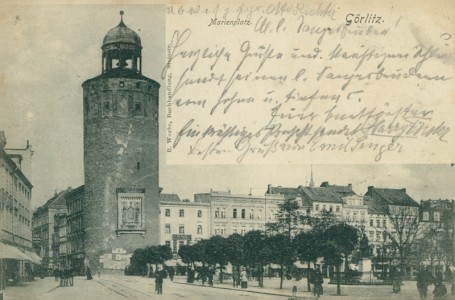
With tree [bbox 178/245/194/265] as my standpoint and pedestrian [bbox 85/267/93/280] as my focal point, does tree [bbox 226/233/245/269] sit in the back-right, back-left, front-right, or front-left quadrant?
back-left

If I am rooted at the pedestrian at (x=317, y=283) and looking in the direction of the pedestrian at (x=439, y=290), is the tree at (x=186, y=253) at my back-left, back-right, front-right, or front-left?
back-left
